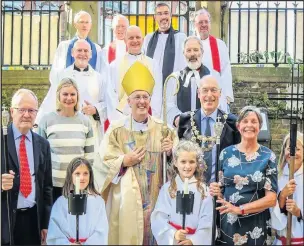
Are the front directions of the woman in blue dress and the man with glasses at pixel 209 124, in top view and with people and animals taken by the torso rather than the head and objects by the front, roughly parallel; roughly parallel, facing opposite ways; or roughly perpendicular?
roughly parallel

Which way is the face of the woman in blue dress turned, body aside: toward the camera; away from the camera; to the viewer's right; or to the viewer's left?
toward the camera

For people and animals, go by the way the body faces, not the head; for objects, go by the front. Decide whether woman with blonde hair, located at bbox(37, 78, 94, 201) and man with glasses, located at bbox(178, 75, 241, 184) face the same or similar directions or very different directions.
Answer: same or similar directions

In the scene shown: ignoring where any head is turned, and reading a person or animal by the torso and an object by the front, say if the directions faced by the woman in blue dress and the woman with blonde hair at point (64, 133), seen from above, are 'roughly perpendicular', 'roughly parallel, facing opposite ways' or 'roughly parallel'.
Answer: roughly parallel

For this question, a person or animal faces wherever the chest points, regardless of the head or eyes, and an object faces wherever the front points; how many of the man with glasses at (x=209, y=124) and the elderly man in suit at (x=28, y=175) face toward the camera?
2

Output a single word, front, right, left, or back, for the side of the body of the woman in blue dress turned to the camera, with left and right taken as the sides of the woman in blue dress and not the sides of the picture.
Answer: front

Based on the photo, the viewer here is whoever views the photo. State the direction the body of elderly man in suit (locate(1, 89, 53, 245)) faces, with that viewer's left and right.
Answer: facing the viewer

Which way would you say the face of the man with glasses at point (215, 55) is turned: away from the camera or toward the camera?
toward the camera

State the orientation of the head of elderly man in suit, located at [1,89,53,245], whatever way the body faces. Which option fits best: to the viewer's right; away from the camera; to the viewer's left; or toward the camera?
toward the camera

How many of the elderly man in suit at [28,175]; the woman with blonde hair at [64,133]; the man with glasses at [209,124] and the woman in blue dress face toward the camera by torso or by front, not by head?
4

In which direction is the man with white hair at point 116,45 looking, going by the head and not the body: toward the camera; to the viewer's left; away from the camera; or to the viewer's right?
toward the camera
